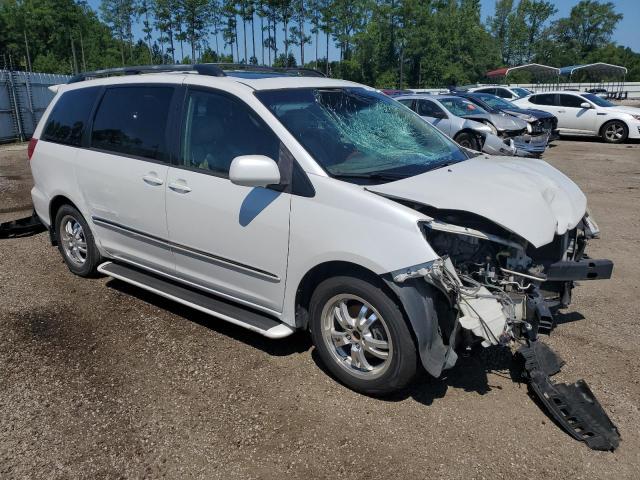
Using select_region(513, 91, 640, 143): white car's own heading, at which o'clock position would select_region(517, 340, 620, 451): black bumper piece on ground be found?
The black bumper piece on ground is roughly at 3 o'clock from the white car.

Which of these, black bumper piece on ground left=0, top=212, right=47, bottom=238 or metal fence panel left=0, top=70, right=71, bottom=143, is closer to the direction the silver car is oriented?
the black bumper piece on ground

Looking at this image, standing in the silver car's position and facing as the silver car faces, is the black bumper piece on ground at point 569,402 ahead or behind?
ahead

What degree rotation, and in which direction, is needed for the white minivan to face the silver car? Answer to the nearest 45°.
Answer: approximately 135° to its left

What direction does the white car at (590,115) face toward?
to the viewer's right

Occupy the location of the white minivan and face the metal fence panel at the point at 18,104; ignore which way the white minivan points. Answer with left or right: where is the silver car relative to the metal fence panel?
right

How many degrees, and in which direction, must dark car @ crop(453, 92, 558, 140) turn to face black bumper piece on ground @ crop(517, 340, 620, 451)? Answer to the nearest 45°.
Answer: approximately 45° to its right

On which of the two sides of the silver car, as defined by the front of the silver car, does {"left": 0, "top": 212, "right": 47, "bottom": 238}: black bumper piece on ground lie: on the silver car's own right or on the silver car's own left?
on the silver car's own right

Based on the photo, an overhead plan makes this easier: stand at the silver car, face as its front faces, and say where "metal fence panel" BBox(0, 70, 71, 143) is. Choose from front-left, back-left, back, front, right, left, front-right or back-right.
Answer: back-right

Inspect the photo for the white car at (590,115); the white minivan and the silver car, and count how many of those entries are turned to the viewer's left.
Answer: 0

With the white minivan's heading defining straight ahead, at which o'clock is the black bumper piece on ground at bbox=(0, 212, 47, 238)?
The black bumper piece on ground is roughly at 6 o'clock from the white minivan.

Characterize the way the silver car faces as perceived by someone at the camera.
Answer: facing the viewer and to the right of the viewer
